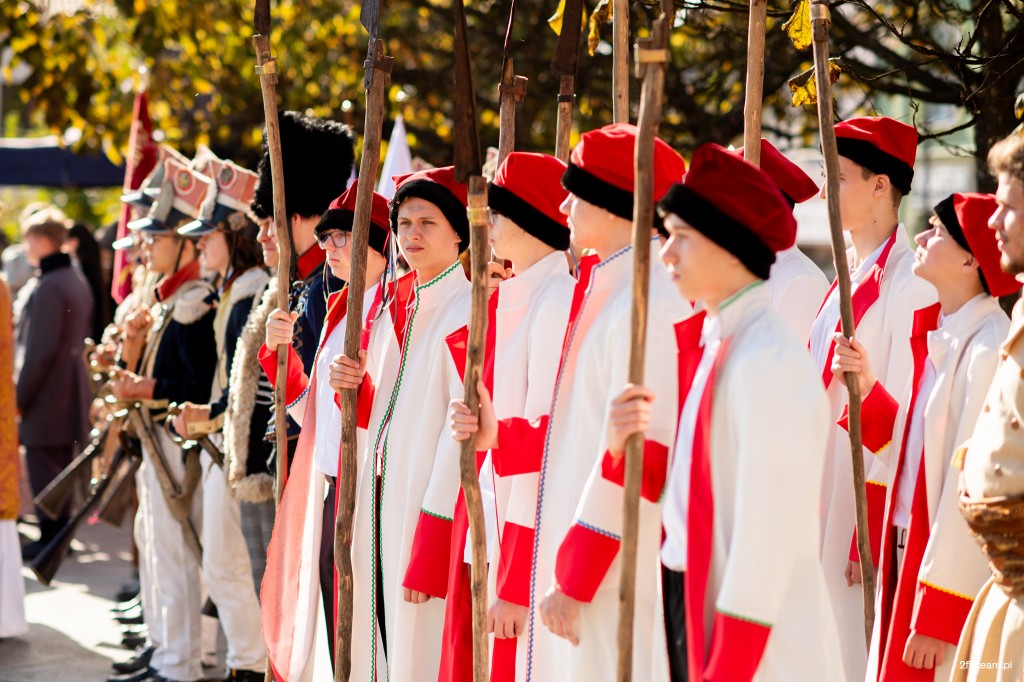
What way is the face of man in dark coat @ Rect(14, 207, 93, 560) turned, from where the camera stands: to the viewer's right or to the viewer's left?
to the viewer's left

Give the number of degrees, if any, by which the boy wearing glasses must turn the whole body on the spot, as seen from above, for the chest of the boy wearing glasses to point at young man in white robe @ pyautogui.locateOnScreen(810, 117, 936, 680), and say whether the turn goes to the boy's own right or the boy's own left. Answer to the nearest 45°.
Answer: approximately 90° to the boy's own left

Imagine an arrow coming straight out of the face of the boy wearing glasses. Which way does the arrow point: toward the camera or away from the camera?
toward the camera

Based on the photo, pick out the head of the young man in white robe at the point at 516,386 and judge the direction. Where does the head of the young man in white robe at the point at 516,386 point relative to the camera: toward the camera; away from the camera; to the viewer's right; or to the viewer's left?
to the viewer's left

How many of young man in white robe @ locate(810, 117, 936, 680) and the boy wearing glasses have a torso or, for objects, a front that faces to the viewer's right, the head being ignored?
0

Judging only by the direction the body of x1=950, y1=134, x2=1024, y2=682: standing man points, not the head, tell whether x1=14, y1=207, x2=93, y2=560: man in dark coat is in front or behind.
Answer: in front

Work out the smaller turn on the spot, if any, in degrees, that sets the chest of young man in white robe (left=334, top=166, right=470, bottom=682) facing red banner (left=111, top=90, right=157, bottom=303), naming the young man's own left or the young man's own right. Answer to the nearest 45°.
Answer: approximately 90° to the young man's own right

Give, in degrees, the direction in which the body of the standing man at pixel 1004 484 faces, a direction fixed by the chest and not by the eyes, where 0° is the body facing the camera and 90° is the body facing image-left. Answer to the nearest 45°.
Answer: approximately 90°

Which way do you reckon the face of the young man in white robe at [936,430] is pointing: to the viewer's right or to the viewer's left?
to the viewer's left

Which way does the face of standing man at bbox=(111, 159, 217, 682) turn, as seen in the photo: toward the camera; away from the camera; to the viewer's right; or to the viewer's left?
to the viewer's left

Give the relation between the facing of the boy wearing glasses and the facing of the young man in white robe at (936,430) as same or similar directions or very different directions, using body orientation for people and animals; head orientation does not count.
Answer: same or similar directions

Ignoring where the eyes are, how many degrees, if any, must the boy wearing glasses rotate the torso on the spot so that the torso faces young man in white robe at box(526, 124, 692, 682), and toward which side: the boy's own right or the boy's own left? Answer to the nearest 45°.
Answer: approximately 90° to the boy's own left

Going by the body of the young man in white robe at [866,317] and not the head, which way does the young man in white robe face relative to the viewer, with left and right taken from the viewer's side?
facing the viewer and to the left of the viewer
